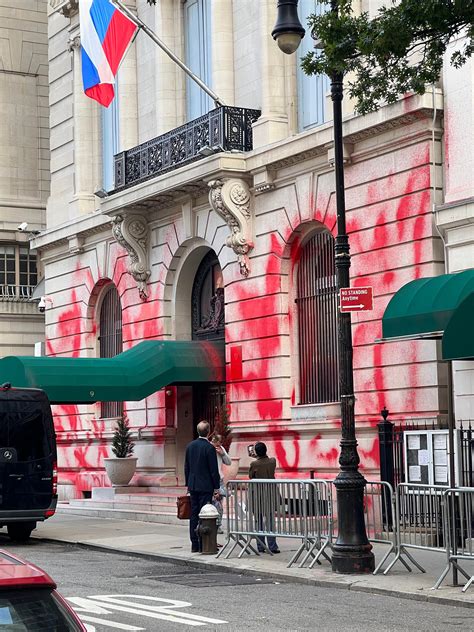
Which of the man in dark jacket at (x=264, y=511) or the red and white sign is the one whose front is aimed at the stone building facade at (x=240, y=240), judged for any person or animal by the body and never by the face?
the man in dark jacket

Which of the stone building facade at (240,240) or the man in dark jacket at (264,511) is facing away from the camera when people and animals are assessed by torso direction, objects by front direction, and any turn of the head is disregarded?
the man in dark jacket

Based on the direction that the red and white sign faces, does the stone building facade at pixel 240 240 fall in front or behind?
behind

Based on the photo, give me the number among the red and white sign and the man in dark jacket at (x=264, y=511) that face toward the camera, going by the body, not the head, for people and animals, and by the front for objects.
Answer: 1

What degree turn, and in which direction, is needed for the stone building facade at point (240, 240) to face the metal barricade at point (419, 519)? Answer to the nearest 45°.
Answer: approximately 45° to its left

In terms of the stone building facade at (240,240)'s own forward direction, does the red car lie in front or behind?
in front

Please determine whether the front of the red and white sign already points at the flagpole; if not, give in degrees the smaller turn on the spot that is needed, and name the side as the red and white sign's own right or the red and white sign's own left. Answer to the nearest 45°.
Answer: approximately 180°

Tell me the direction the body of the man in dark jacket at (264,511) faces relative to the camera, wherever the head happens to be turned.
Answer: away from the camera

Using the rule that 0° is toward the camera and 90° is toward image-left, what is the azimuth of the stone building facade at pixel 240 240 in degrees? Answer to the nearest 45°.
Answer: approximately 45°

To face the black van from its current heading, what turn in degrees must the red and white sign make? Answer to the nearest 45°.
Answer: approximately 135° to its right

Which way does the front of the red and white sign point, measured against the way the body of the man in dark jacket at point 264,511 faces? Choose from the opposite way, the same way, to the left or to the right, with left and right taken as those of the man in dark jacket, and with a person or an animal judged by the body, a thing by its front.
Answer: the opposite way

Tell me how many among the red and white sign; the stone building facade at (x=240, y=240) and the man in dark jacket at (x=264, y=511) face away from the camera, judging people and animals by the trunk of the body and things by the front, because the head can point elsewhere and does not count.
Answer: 1
